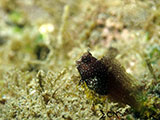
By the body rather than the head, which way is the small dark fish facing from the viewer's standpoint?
to the viewer's left
